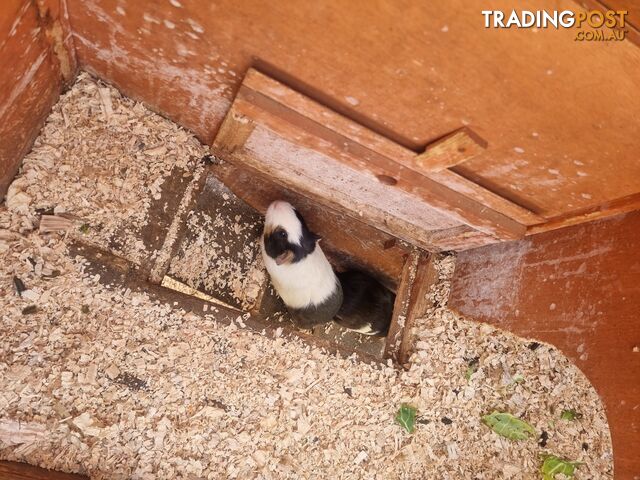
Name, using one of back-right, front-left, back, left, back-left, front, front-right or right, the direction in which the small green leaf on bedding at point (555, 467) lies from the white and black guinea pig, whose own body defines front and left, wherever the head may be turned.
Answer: back-right

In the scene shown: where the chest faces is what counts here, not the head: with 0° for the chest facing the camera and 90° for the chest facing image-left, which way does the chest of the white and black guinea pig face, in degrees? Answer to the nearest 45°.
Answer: approximately 135°

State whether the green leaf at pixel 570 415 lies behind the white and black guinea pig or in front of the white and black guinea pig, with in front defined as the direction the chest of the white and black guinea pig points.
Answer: behind

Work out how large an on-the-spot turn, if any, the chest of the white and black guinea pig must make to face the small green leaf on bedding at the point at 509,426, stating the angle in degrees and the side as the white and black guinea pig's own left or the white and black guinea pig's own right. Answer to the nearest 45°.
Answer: approximately 135° to the white and black guinea pig's own right

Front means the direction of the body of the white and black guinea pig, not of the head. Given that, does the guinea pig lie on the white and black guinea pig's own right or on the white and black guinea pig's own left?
on the white and black guinea pig's own right

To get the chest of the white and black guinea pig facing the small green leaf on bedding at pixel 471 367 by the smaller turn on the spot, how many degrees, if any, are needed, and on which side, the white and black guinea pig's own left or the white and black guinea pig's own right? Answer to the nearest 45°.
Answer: approximately 135° to the white and black guinea pig's own right
